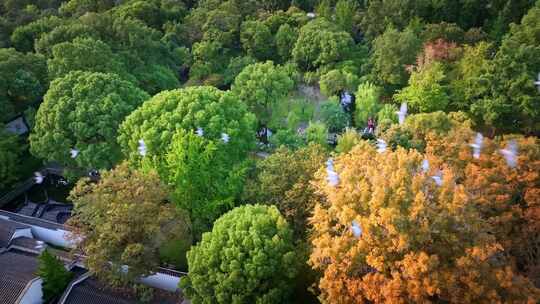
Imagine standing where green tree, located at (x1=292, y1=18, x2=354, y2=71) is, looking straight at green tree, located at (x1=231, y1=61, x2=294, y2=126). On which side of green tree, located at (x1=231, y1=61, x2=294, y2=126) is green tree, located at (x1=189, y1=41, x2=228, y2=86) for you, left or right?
right

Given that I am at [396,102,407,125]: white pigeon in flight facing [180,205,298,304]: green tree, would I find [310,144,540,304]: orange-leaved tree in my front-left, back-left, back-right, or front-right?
front-left

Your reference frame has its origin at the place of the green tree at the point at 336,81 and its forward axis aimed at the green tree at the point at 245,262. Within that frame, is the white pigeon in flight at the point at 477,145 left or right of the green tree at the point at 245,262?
left

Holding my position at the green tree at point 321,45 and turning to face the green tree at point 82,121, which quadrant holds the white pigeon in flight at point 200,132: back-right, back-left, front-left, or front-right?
front-left
